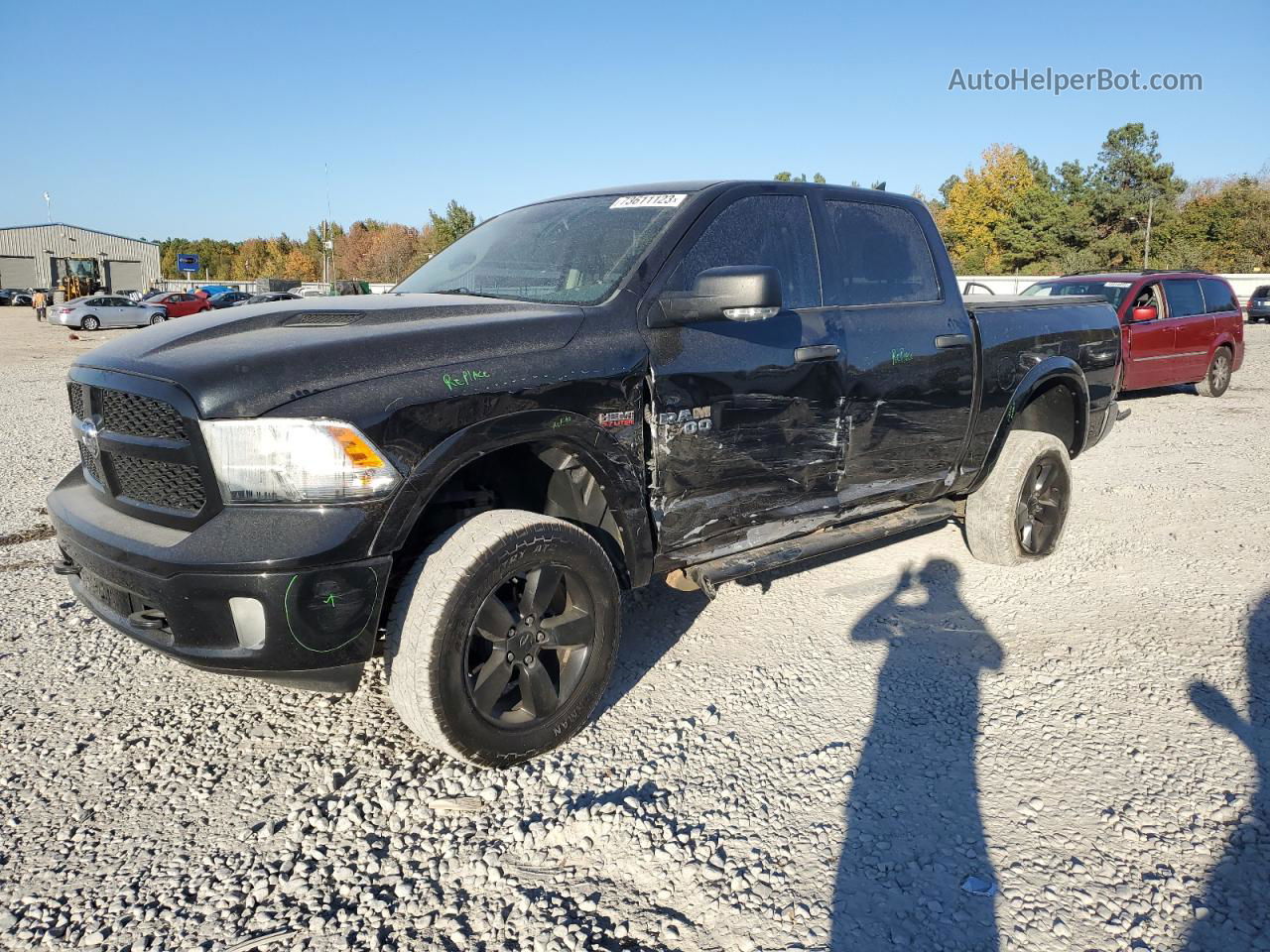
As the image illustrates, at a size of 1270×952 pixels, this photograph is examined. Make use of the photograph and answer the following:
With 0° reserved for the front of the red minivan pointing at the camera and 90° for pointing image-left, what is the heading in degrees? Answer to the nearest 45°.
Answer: approximately 45°

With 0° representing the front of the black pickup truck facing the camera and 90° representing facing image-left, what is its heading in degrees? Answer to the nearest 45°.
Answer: approximately 45°

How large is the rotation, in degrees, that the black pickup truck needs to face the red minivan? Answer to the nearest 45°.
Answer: approximately 180°

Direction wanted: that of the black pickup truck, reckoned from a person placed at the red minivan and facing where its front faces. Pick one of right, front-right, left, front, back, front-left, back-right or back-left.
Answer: front-left
